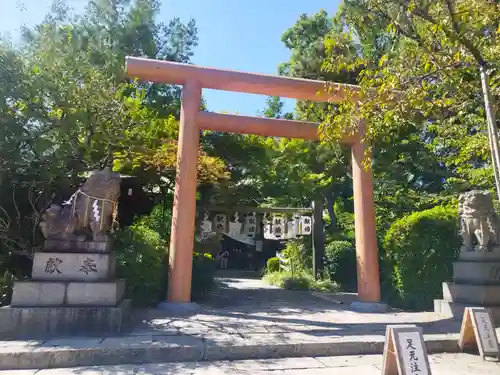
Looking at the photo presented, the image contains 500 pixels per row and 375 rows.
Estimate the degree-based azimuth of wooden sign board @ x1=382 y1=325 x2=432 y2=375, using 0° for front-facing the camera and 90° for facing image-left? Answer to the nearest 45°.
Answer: approximately 315°

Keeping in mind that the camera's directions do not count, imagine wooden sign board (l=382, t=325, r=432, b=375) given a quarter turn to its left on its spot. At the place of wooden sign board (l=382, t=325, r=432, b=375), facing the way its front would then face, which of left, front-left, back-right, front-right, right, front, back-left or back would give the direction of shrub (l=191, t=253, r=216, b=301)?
left

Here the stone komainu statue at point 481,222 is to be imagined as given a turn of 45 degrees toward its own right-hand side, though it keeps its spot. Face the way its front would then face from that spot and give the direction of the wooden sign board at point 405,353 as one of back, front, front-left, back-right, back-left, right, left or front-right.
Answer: left

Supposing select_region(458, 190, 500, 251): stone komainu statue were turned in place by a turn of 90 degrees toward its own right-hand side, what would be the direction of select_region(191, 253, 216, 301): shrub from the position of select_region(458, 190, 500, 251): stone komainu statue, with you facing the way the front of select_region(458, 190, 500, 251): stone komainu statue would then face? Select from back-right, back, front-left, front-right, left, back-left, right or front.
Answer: front-left
